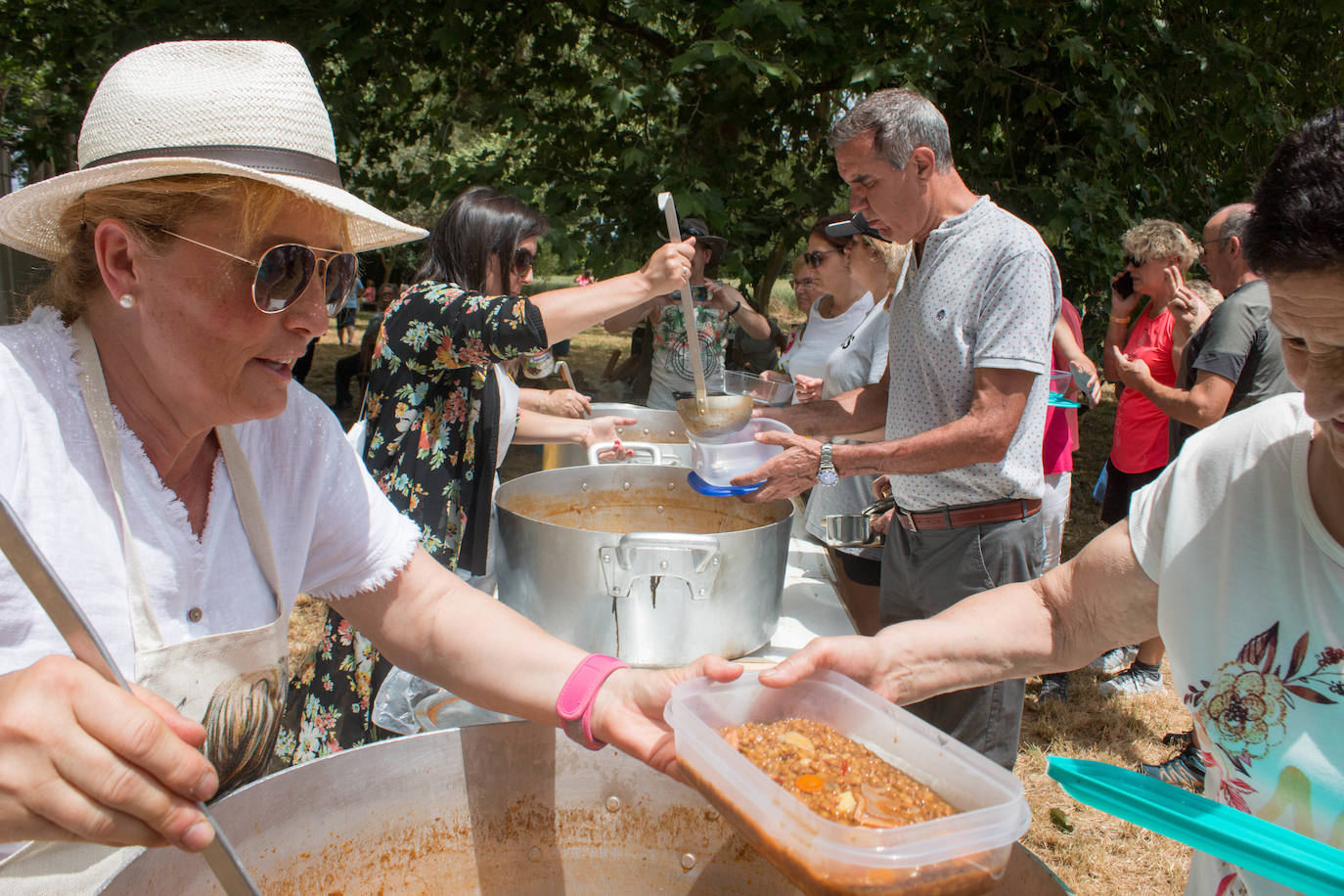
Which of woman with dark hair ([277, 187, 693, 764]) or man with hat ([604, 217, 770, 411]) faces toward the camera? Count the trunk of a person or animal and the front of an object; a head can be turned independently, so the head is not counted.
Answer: the man with hat

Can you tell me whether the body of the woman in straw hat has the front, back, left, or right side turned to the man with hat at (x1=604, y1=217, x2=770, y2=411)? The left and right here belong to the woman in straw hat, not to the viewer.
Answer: left

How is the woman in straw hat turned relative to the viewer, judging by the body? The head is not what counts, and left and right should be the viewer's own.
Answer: facing the viewer and to the right of the viewer

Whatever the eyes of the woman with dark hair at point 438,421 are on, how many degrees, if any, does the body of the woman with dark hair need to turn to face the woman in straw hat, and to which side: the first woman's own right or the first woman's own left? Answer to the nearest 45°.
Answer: approximately 90° to the first woman's own right

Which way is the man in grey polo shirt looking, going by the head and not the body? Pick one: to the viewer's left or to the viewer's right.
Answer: to the viewer's left

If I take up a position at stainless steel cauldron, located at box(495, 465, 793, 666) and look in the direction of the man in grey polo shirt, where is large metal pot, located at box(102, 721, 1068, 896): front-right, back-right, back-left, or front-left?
back-right

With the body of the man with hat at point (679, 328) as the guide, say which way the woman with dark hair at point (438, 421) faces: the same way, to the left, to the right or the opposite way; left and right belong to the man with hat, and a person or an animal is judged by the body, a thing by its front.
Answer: to the left

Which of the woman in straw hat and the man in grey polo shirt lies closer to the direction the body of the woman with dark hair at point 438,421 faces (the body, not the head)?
the man in grey polo shirt

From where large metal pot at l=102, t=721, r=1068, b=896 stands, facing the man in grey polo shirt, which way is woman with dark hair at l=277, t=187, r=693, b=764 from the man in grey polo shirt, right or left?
left

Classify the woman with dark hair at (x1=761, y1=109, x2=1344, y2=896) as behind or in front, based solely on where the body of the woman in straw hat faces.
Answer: in front

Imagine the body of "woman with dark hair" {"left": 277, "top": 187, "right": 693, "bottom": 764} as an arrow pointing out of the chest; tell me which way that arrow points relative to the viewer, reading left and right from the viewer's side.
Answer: facing to the right of the viewer

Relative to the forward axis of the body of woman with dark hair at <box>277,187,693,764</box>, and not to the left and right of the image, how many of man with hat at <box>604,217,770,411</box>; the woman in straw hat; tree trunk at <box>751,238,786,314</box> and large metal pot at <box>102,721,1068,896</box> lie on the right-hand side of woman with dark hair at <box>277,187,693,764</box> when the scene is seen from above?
2

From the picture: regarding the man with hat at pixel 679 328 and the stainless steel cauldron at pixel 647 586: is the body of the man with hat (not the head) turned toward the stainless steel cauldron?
yes

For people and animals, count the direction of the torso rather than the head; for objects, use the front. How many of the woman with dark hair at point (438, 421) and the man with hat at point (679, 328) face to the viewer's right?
1

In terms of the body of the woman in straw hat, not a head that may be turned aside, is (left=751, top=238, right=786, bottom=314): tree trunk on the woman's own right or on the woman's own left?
on the woman's own left

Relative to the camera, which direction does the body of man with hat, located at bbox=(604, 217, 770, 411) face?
toward the camera

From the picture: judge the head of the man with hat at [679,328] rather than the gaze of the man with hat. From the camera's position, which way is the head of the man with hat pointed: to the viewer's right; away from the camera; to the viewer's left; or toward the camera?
toward the camera
